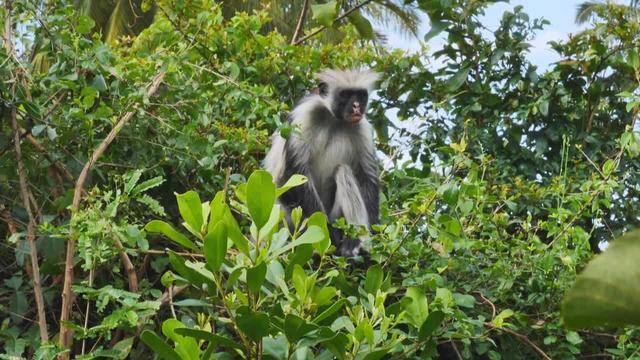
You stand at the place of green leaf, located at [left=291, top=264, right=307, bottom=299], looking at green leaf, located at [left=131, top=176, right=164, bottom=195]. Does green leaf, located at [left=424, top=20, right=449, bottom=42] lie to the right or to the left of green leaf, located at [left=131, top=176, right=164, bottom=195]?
right

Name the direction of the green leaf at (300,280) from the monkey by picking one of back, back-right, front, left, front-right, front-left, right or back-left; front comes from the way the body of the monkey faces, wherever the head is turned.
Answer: front-right

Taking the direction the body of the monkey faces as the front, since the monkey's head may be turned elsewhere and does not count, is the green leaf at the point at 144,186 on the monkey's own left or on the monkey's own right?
on the monkey's own right

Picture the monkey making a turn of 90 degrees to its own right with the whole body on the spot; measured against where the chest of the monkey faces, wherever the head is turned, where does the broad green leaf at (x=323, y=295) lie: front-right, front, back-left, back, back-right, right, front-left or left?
front-left

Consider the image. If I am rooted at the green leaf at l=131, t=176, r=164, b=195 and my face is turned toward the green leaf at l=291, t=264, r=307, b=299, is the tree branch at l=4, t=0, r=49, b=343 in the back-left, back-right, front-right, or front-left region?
back-right

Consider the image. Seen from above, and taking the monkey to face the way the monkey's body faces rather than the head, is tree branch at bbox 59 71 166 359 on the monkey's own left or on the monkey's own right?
on the monkey's own right

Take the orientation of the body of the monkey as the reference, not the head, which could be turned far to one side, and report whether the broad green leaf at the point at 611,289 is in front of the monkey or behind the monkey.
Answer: in front

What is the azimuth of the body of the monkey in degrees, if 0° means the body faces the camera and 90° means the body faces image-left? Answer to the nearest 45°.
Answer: approximately 315°
